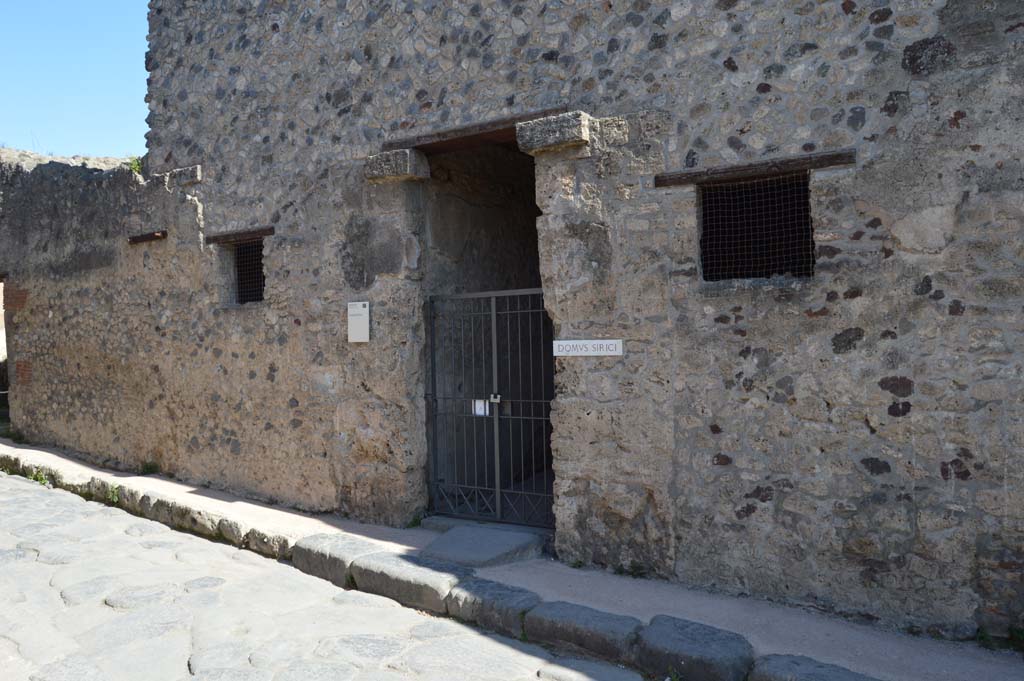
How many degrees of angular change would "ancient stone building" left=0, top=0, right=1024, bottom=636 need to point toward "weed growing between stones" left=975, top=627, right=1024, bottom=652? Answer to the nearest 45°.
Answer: approximately 90° to its left

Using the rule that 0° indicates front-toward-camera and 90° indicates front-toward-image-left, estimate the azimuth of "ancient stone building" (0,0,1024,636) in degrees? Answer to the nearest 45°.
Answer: approximately 45°
